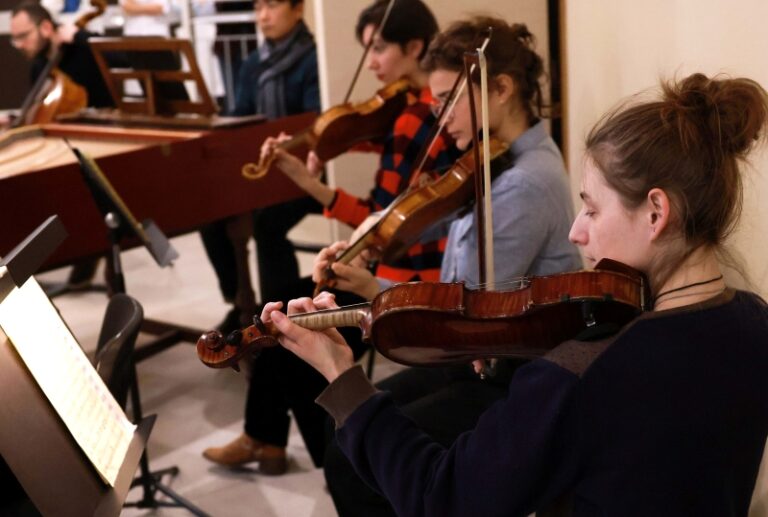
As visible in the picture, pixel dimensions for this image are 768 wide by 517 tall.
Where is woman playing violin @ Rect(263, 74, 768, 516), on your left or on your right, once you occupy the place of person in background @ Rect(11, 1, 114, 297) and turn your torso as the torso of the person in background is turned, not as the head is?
on your left

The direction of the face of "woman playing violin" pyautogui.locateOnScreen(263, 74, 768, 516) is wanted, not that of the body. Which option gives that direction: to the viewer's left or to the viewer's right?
to the viewer's left

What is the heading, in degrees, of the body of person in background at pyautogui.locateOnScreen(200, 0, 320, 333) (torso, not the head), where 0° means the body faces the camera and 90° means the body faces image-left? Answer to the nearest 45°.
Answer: approximately 45°

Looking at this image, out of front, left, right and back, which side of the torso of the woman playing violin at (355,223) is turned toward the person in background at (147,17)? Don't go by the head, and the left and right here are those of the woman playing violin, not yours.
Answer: right

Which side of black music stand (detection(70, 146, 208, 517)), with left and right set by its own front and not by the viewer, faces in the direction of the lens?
right

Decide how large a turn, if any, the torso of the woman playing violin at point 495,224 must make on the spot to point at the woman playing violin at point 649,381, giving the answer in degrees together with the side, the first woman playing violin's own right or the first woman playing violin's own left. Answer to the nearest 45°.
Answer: approximately 90° to the first woman playing violin's own left

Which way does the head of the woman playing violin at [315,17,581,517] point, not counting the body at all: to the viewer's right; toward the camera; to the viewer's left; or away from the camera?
to the viewer's left

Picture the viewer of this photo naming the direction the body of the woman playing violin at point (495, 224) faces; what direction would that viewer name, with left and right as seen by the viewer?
facing to the left of the viewer

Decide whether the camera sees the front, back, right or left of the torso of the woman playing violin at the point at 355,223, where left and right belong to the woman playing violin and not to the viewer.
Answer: left
